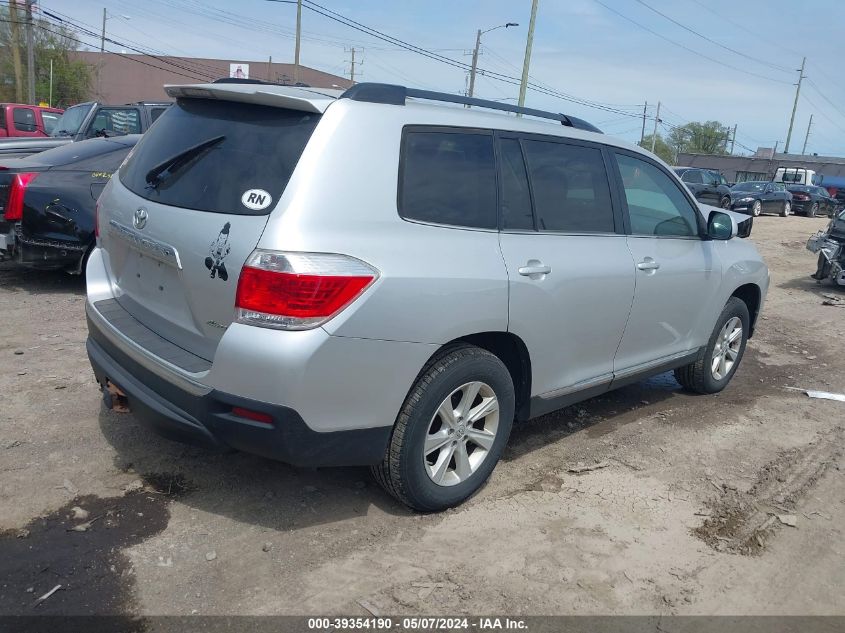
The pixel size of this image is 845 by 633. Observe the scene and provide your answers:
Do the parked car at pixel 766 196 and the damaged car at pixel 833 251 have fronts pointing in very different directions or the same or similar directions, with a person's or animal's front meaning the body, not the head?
same or similar directions

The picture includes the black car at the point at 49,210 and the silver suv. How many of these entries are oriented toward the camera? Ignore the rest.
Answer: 0

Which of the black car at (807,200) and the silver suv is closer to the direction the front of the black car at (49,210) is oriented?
the black car

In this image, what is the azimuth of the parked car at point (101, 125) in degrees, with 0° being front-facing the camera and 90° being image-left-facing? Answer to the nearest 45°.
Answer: approximately 45°

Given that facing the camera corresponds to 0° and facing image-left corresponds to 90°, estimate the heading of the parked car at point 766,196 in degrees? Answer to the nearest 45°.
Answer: approximately 45°

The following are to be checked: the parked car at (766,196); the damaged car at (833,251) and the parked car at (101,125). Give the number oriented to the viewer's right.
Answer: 0

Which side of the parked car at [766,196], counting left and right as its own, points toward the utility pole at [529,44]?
front

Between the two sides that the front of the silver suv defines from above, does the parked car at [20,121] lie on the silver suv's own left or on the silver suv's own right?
on the silver suv's own left

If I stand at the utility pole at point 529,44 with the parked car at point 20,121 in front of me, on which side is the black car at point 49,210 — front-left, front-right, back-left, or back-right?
front-left

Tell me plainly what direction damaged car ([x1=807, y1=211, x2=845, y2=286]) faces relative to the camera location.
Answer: facing the viewer and to the left of the viewer

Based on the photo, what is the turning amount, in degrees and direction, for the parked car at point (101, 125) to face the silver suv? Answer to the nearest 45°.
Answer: approximately 45° to its left

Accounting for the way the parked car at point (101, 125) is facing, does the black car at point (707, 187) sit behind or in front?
behind

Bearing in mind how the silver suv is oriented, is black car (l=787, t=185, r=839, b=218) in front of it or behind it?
in front

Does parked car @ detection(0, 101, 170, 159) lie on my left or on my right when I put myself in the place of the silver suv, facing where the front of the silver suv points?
on my left

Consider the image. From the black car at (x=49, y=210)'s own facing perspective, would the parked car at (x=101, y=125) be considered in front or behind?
in front

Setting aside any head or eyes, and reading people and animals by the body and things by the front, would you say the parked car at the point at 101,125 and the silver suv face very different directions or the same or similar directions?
very different directions
